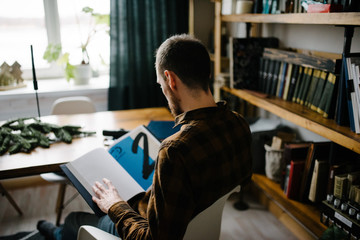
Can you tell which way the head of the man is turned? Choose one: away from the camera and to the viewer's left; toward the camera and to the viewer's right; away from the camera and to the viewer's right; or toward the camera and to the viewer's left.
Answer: away from the camera and to the viewer's left

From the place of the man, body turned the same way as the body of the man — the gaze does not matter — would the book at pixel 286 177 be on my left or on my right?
on my right

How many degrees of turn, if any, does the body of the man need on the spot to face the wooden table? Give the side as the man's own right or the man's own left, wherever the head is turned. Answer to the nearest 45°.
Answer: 0° — they already face it

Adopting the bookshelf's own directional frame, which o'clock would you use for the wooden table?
The wooden table is roughly at 1 o'clock from the bookshelf.

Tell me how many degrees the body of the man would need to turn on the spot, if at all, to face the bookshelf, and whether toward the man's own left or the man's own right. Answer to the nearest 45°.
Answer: approximately 90° to the man's own right

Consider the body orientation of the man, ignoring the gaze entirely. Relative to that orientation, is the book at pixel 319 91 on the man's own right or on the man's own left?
on the man's own right

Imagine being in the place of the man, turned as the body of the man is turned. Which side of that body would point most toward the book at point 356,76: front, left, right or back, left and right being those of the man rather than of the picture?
right

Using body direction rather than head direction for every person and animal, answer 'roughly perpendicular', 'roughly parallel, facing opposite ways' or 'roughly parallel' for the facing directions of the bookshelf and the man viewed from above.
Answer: roughly perpendicular

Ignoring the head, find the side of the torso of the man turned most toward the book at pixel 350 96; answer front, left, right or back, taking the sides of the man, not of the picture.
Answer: right

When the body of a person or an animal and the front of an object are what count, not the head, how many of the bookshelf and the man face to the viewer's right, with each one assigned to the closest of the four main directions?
0

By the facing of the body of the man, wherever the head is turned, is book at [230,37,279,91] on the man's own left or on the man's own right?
on the man's own right

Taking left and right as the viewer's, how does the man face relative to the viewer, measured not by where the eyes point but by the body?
facing away from the viewer and to the left of the viewer

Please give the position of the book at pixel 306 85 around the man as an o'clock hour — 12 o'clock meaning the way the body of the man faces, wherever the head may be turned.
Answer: The book is roughly at 3 o'clock from the man.

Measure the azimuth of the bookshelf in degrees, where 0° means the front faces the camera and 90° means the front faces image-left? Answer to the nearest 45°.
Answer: approximately 45°
